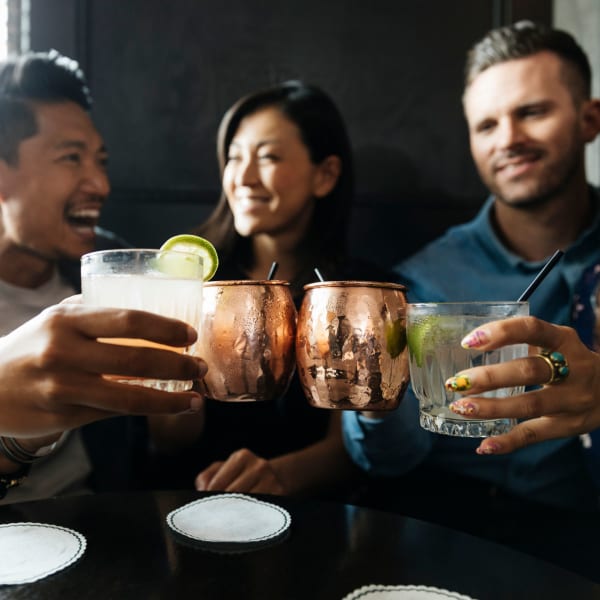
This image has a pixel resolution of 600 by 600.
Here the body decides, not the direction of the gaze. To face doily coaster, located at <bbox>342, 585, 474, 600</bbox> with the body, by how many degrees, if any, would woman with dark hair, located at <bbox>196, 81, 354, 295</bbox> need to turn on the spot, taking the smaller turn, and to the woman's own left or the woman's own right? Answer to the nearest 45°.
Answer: approximately 45° to the woman's own left

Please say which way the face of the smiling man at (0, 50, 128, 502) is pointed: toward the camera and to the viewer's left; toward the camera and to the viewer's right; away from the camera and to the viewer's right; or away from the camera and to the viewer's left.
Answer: toward the camera and to the viewer's right

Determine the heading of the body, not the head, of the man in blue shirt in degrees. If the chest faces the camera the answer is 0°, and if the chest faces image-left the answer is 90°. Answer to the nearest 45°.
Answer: approximately 45°

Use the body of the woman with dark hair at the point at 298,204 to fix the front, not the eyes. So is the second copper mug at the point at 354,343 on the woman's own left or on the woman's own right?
on the woman's own left

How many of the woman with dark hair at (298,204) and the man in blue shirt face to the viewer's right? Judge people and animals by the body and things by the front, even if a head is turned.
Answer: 0

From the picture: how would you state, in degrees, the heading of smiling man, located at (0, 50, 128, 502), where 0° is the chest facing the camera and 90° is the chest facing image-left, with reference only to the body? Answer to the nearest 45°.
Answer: approximately 315°

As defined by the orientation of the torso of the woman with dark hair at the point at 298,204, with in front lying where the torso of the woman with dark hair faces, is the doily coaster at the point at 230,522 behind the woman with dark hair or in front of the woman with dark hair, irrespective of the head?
in front

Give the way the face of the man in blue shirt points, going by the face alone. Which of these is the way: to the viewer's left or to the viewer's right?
to the viewer's left
